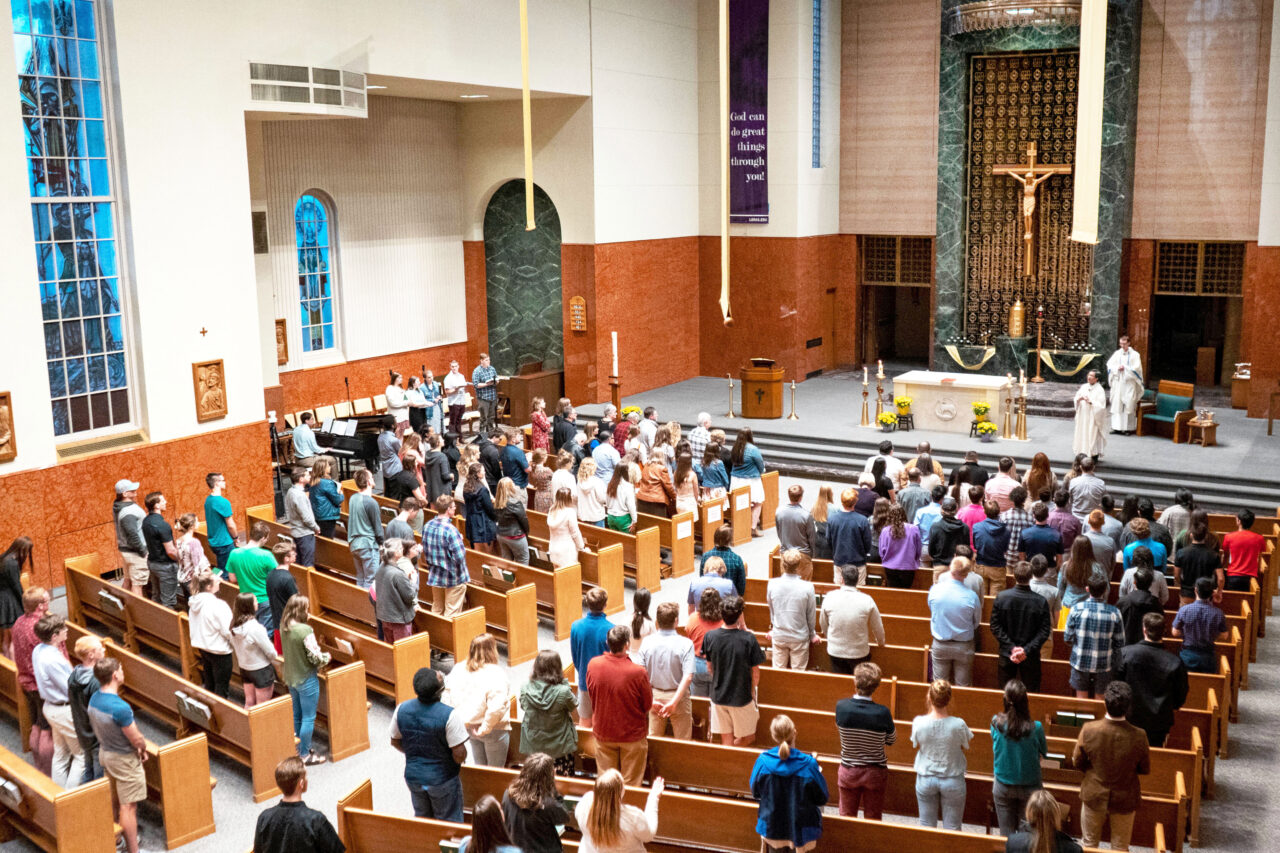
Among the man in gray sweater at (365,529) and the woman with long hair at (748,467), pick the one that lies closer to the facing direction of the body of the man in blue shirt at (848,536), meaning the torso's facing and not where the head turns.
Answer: the woman with long hair

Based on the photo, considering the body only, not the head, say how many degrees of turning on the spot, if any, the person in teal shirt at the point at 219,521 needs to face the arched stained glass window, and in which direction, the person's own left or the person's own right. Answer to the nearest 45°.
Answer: approximately 45° to the person's own left

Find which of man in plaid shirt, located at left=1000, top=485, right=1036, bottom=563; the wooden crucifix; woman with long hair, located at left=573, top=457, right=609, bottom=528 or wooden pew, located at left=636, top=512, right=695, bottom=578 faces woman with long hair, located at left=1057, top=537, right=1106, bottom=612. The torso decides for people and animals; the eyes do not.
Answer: the wooden crucifix

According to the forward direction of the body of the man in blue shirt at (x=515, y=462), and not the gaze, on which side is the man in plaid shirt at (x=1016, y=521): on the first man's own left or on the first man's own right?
on the first man's own right

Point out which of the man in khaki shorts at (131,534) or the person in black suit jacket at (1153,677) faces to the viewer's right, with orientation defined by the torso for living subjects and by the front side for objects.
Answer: the man in khaki shorts

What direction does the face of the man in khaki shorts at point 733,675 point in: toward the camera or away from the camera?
away from the camera

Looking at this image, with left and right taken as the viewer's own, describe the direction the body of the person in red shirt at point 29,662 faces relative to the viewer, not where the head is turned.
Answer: facing away from the viewer and to the right of the viewer

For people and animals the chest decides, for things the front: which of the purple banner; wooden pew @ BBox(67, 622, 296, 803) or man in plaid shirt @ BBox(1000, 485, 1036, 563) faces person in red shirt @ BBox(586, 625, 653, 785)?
the purple banner

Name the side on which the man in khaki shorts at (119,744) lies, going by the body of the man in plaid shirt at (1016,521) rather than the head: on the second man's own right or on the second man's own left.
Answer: on the second man's own left

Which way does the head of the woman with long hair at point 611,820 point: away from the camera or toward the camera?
away from the camera

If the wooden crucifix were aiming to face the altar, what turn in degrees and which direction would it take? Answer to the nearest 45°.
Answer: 0° — it already faces it

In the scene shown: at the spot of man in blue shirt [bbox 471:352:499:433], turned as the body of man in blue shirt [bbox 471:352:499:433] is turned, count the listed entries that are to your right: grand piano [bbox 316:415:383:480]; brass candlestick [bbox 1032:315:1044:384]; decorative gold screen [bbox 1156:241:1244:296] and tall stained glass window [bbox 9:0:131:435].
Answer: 2

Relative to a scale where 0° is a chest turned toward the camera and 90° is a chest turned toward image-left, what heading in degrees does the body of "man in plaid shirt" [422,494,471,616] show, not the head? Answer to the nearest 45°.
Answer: approximately 225°

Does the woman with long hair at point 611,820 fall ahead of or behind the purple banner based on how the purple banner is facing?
ahead

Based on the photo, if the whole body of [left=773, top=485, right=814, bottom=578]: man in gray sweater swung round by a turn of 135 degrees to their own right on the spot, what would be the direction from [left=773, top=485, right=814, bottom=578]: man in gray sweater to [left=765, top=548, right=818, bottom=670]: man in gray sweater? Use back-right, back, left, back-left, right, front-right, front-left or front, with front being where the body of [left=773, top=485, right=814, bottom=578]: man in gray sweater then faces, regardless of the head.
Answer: front-right
